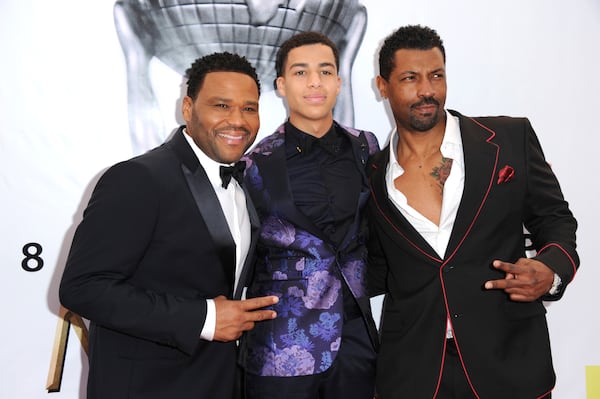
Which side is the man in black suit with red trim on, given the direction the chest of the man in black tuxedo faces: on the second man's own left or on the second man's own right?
on the second man's own left

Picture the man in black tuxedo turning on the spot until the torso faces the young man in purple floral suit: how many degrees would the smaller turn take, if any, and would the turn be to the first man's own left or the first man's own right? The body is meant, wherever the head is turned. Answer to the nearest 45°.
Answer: approximately 90° to the first man's own left

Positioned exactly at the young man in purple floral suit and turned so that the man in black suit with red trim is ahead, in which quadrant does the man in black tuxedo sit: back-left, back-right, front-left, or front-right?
back-right

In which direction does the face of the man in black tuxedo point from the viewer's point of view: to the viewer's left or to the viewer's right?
to the viewer's right

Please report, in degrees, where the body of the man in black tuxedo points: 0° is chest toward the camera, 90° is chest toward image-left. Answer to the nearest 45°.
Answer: approximately 315°

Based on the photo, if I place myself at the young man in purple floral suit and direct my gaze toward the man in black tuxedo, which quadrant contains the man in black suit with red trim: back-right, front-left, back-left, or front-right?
back-left
